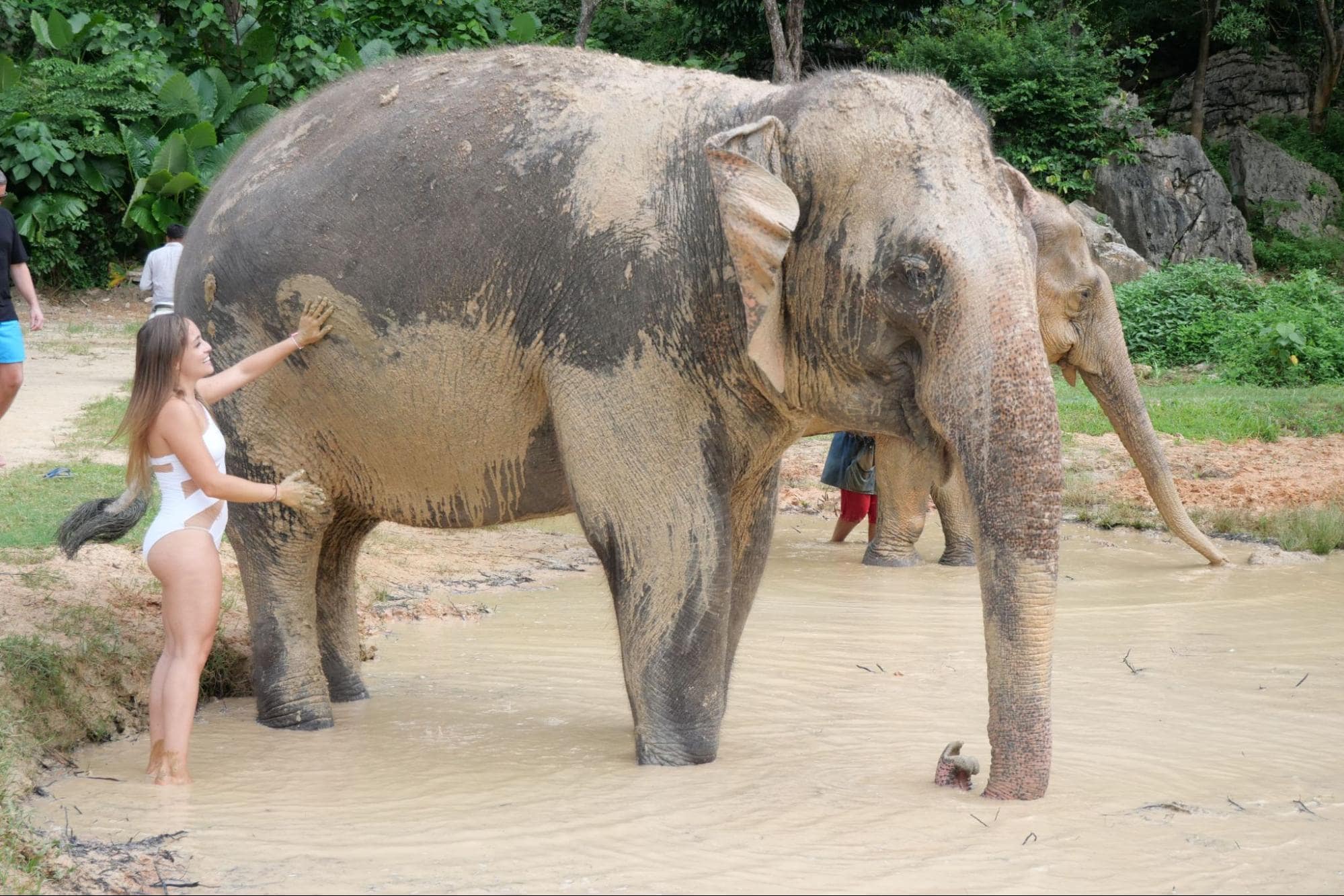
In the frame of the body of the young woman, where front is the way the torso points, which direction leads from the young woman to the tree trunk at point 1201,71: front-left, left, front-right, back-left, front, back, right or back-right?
front-left

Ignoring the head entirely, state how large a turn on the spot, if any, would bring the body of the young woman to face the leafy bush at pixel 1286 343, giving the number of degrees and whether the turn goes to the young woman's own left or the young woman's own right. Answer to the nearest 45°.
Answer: approximately 45° to the young woman's own left

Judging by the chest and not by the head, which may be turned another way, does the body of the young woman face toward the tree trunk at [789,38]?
no

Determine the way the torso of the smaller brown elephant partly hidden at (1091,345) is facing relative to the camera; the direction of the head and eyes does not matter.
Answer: to the viewer's right

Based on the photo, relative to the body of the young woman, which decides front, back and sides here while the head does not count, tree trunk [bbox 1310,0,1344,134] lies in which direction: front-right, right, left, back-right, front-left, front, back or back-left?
front-left

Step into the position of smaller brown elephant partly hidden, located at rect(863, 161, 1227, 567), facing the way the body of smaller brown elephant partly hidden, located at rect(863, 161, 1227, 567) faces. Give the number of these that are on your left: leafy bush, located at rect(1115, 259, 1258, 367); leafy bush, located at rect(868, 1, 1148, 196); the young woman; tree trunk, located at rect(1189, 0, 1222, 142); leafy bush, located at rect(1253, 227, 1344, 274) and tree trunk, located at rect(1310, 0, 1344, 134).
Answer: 5

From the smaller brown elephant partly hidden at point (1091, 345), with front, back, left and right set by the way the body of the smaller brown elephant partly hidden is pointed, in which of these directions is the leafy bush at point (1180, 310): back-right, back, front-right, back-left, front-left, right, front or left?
left

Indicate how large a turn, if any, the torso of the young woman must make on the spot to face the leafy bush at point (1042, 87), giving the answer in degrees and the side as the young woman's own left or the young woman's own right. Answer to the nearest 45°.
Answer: approximately 45° to the young woman's own left

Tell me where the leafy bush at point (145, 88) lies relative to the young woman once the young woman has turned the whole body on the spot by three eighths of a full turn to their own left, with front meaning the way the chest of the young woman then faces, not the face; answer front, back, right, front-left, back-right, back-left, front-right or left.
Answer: front-right

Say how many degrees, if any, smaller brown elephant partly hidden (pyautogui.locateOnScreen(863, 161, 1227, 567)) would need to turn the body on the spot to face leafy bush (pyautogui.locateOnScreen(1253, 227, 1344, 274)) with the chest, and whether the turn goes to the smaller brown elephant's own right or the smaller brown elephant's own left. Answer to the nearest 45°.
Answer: approximately 90° to the smaller brown elephant's own left

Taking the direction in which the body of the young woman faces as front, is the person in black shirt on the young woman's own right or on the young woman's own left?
on the young woman's own left

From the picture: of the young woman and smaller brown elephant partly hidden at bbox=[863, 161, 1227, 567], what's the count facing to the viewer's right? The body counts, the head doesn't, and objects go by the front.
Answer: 2

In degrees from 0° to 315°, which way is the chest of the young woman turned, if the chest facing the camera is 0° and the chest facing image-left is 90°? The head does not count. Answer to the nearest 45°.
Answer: approximately 270°

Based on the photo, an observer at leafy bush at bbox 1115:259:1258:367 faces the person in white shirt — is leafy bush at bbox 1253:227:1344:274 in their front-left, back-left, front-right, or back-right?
back-right
